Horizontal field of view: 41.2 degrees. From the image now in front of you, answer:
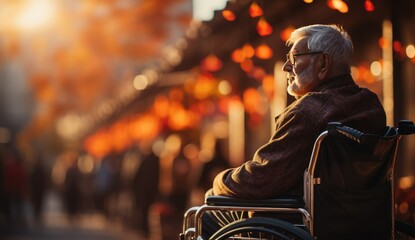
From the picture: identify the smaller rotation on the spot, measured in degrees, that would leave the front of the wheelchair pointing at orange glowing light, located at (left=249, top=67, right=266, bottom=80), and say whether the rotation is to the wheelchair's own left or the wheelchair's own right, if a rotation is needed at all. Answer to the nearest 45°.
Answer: approximately 45° to the wheelchair's own right

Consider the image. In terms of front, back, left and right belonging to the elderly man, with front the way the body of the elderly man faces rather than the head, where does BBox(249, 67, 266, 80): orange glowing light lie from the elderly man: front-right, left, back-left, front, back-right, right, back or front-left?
front-right

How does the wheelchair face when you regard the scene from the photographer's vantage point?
facing away from the viewer and to the left of the viewer

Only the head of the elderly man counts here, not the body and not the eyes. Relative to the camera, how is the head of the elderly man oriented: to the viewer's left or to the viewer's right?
to the viewer's left

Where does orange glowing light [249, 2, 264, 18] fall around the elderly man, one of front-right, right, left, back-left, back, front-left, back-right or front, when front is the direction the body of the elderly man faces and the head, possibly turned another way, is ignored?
front-right

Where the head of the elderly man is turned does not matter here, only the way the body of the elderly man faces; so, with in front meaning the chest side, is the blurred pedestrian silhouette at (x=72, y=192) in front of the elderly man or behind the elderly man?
in front

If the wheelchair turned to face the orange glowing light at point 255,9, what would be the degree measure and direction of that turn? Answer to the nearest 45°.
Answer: approximately 45° to its right

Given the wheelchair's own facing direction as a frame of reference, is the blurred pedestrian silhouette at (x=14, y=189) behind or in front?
in front

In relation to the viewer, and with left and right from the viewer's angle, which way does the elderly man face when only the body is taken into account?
facing away from the viewer and to the left of the viewer
